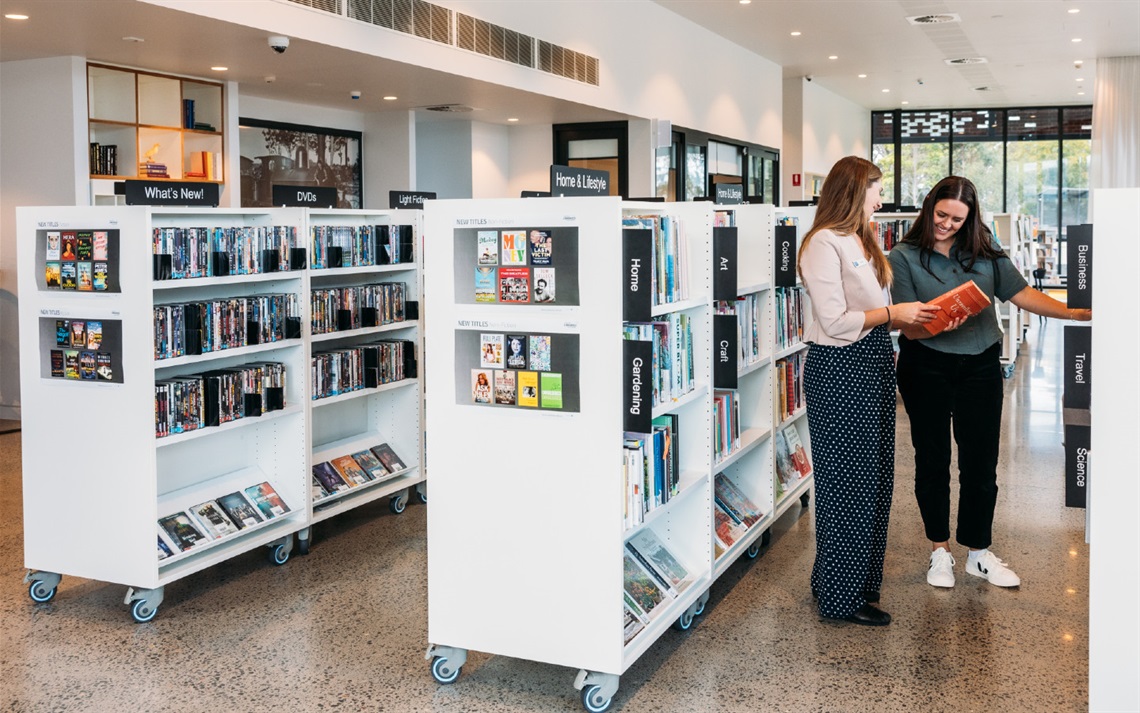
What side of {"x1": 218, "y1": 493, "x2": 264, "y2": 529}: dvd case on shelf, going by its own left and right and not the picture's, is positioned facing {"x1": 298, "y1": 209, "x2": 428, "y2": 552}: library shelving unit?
left

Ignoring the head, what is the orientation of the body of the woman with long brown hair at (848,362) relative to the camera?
to the viewer's right

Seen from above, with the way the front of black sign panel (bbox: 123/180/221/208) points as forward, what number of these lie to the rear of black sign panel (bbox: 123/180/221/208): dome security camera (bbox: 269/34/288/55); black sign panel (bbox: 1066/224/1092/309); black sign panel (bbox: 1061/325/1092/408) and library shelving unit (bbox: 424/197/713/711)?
1

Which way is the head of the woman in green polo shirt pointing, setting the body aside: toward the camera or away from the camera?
toward the camera

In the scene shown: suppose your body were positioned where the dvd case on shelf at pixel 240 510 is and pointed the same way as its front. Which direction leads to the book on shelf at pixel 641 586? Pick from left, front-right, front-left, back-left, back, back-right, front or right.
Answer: front

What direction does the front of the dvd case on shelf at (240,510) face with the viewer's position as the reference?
facing the viewer and to the right of the viewer

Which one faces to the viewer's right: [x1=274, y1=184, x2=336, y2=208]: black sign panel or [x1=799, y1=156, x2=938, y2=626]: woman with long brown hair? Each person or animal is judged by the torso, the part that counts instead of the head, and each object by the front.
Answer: the woman with long brown hair

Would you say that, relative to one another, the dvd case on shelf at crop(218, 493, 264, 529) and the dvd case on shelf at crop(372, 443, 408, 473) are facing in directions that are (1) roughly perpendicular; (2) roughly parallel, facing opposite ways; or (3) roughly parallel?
roughly parallel

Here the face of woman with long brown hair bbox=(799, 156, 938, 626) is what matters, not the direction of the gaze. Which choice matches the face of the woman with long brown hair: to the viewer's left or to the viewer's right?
to the viewer's right
